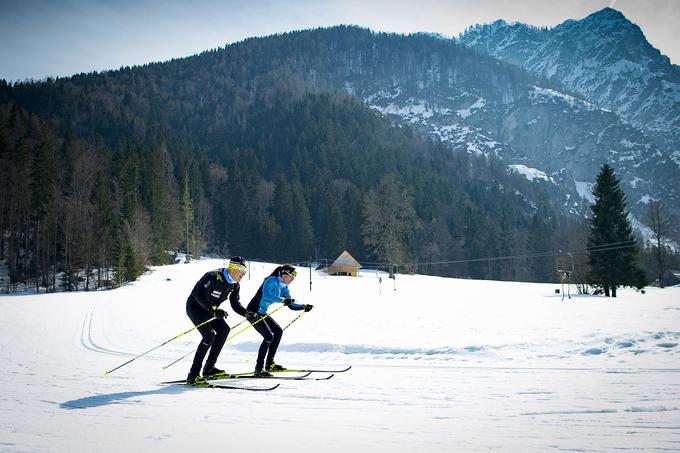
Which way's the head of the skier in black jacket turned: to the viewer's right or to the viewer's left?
to the viewer's right

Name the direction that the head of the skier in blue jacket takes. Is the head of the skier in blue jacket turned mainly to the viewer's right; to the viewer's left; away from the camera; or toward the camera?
to the viewer's right

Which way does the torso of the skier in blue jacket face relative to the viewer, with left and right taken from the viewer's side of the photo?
facing to the right of the viewer

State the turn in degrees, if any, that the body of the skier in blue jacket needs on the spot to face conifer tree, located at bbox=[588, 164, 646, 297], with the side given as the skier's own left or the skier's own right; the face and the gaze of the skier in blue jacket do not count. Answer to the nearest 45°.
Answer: approximately 45° to the skier's own left
